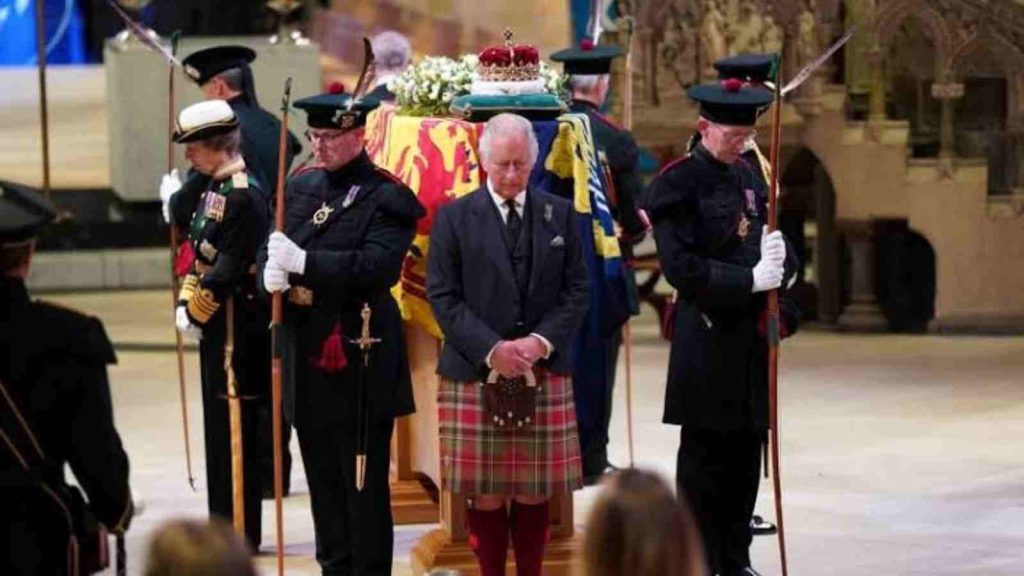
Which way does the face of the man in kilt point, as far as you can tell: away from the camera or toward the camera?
toward the camera

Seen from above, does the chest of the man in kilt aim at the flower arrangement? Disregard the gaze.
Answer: no

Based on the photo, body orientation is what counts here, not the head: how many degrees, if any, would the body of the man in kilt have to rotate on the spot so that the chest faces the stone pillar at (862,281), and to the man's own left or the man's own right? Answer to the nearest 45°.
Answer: approximately 180°

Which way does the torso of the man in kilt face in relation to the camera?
toward the camera
